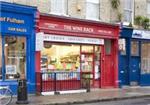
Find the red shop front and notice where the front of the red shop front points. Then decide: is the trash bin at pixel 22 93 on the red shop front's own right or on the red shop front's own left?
on the red shop front's own right

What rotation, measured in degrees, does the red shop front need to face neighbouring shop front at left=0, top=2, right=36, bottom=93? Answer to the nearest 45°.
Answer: approximately 90° to its right

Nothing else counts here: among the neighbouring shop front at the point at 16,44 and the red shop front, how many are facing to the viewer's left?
0

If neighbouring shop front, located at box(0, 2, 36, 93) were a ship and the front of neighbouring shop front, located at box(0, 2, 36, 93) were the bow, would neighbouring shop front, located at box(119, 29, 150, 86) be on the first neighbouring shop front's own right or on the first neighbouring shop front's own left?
on the first neighbouring shop front's own left

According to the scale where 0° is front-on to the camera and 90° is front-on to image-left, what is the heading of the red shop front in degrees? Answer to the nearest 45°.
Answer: approximately 315°
